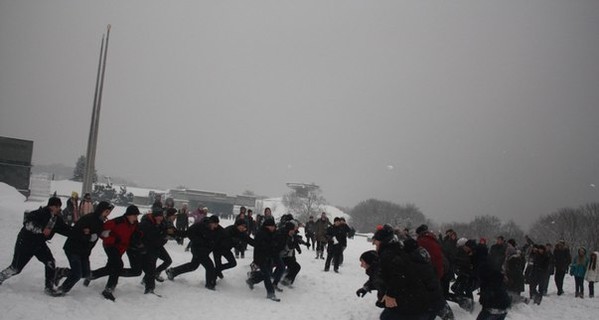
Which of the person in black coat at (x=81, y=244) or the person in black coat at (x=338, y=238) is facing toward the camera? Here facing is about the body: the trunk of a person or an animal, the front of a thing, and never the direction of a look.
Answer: the person in black coat at (x=338, y=238)

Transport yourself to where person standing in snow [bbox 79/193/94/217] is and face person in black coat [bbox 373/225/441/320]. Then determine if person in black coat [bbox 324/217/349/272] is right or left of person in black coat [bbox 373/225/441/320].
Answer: left

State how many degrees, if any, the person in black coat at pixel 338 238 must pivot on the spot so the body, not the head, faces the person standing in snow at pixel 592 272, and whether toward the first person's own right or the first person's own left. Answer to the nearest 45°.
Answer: approximately 90° to the first person's own left

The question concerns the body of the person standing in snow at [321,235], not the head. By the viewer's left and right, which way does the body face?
facing the viewer

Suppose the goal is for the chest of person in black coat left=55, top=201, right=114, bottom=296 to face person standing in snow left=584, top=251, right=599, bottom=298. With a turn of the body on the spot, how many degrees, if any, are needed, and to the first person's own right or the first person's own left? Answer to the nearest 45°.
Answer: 0° — they already face them

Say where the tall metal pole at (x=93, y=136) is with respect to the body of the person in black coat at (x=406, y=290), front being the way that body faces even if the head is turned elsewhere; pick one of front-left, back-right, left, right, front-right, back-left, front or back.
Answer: front-right

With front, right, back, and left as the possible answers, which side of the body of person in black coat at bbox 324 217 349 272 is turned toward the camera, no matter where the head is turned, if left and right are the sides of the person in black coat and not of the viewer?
front

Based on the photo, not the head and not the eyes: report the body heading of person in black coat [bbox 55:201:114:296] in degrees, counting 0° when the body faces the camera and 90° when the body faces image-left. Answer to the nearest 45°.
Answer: approximately 270°

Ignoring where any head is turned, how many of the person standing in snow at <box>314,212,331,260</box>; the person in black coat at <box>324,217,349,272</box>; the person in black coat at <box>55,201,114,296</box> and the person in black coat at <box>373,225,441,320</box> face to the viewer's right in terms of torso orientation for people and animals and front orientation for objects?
1
